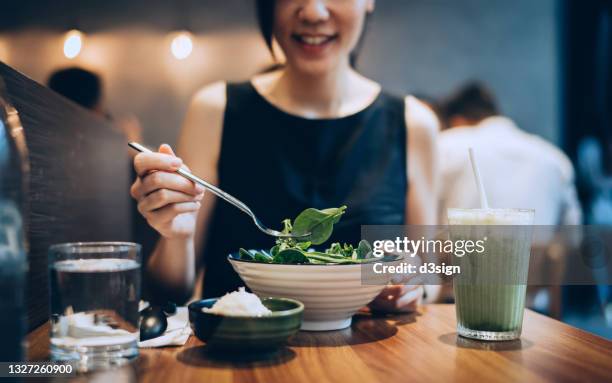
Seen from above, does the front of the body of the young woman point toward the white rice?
yes

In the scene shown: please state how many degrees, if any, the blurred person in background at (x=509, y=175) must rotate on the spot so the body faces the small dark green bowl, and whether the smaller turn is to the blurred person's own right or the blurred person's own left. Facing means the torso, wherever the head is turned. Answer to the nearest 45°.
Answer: approximately 180°

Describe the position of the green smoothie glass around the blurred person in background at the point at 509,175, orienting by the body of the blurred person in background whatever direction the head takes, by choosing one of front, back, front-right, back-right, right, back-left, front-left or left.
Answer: back

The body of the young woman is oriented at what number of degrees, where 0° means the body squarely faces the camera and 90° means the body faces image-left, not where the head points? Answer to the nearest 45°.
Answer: approximately 0°

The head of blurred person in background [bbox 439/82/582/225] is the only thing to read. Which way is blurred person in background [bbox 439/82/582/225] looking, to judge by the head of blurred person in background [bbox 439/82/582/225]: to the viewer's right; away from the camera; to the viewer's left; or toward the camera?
away from the camera

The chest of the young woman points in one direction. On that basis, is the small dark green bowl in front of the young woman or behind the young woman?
in front

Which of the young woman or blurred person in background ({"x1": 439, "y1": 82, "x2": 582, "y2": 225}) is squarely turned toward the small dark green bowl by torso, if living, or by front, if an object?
the young woman

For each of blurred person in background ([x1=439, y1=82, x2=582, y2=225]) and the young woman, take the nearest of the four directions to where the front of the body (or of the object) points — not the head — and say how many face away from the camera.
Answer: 1

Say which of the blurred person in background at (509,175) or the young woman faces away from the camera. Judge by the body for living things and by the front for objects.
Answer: the blurred person in background

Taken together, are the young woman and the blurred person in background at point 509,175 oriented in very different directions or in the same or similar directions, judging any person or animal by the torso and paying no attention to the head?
very different directions

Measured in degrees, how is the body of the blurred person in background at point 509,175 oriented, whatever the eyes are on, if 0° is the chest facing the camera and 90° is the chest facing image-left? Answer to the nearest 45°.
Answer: approximately 180°
